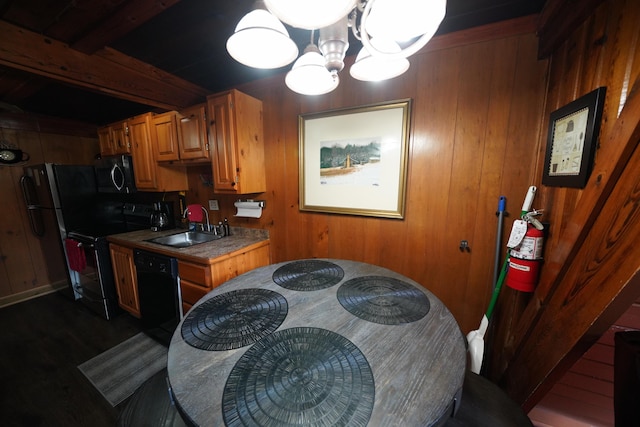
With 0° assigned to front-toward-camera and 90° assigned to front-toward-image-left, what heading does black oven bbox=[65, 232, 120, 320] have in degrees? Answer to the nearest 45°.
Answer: approximately 45°

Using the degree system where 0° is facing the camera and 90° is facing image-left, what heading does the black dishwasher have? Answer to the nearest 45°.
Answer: approximately 45°

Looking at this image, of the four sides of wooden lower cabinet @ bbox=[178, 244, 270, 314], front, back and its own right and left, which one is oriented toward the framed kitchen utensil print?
left

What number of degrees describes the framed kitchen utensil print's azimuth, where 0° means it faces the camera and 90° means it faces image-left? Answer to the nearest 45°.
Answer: approximately 45°

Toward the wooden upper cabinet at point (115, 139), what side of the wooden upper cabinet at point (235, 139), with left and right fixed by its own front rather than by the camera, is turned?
right

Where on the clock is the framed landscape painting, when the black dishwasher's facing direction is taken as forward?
The framed landscape painting is roughly at 9 o'clock from the black dishwasher.
